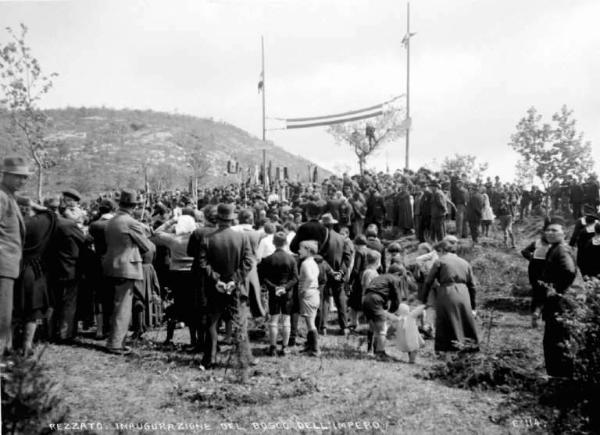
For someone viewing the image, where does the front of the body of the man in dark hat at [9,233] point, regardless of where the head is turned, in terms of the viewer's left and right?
facing to the right of the viewer

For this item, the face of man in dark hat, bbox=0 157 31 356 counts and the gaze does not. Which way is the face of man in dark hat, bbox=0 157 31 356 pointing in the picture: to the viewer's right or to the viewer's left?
to the viewer's right

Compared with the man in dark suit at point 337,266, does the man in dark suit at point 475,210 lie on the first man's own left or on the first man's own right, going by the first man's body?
on the first man's own right

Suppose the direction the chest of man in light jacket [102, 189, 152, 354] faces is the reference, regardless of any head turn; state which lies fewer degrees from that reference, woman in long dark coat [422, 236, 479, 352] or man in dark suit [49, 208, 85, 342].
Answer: the woman in long dark coat

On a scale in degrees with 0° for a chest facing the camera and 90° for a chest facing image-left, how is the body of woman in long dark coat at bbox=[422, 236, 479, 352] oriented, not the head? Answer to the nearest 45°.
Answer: approximately 180°

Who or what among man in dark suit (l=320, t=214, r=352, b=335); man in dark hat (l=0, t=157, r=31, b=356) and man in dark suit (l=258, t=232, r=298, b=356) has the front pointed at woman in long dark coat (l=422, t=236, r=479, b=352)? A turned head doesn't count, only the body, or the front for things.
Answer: the man in dark hat

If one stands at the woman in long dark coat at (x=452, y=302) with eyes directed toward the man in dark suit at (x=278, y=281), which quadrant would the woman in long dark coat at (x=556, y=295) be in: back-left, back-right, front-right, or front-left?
back-left

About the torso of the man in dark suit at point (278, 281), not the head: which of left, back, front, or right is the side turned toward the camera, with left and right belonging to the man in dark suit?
back

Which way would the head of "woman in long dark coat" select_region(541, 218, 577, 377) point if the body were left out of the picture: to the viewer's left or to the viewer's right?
to the viewer's left

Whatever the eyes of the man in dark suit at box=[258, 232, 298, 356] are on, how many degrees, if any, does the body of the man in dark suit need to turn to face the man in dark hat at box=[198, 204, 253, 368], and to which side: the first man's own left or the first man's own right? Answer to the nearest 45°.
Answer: approximately 135° to the first man's own left

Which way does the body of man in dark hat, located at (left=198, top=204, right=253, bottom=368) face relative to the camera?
away from the camera
